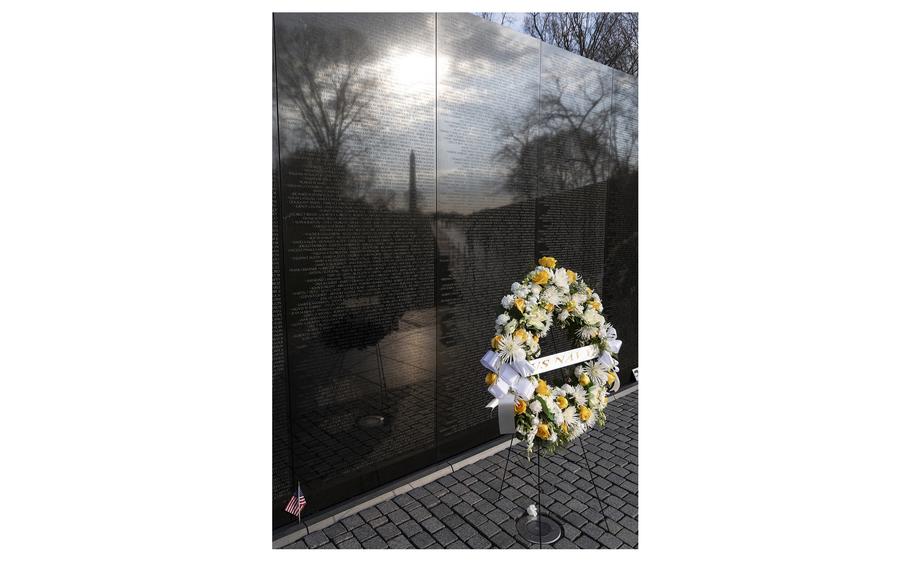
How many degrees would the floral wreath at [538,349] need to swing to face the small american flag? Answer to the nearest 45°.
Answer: approximately 135° to its right

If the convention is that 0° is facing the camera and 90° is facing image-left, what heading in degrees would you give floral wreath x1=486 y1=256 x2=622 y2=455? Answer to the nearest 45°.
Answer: approximately 315°
